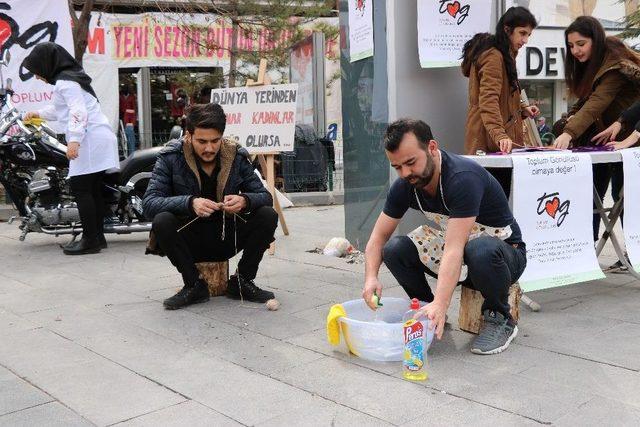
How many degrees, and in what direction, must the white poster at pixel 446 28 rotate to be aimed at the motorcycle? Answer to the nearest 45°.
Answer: approximately 90° to its right

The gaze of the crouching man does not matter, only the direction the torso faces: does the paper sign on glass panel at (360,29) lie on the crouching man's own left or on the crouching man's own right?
on the crouching man's own right

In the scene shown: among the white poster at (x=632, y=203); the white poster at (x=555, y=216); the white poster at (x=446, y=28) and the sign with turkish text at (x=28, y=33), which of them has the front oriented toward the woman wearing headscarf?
the sign with turkish text

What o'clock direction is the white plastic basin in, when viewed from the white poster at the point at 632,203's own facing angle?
The white plastic basin is roughly at 1 o'clock from the white poster.

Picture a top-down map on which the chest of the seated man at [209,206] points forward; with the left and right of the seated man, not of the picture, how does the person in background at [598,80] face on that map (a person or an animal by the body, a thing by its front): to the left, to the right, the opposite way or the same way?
to the right

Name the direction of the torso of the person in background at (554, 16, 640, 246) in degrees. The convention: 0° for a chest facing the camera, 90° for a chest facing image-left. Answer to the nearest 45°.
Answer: approximately 45°

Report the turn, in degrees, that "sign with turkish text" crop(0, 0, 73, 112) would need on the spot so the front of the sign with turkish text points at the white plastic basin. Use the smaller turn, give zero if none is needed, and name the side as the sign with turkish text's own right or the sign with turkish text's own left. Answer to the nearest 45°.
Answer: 0° — it already faces it

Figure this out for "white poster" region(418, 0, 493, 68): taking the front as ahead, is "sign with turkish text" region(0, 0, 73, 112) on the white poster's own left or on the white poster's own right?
on the white poster's own right

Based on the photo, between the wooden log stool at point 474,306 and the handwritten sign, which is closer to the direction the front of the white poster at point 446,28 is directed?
the wooden log stool

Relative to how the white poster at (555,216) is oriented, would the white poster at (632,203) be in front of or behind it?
behind
